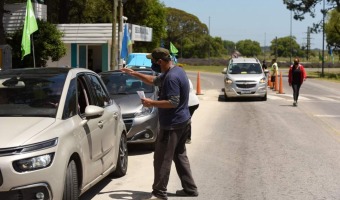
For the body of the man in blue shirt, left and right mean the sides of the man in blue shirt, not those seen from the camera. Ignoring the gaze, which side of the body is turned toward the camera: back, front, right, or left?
left

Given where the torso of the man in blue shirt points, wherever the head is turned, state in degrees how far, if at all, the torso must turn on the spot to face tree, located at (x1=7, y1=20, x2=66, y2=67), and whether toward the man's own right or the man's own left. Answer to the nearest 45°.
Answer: approximately 90° to the man's own right

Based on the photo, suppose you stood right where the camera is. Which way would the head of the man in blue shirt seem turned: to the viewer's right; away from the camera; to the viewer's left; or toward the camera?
to the viewer's left

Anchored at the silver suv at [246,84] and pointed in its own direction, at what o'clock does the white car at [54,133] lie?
The white car is roughly at 12 o'clock from the silver suv.

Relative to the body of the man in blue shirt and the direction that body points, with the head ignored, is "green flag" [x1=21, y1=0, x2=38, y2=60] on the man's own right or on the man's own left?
on the man's own right

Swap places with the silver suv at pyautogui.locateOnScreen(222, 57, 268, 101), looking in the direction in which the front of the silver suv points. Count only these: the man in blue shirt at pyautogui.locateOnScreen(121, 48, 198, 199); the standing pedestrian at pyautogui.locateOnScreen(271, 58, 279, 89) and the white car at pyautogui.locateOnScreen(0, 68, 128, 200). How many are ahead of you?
2

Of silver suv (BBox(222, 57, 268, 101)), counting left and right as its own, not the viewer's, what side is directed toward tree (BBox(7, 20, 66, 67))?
right
